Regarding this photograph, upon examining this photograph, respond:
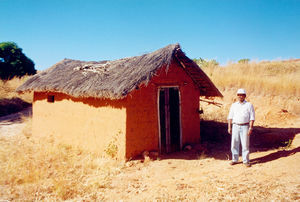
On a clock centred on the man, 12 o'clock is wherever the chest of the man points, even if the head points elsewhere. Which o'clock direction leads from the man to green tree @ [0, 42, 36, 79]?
The green tree is roughly at 4 o'clock from the man.

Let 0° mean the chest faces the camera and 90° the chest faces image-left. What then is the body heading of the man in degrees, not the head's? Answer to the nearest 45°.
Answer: approximately 0°

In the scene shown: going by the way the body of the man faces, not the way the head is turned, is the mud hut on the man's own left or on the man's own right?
on the man's own right

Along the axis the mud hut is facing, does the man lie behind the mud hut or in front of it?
in front

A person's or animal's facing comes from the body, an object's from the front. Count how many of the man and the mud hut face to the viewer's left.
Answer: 0

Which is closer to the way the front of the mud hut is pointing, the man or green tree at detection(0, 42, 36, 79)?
the man

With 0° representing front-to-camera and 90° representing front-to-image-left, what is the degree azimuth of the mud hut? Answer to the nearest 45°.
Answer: approximately 315°

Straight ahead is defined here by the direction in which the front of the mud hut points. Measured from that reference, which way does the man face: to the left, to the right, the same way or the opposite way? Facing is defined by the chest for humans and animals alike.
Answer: to the right

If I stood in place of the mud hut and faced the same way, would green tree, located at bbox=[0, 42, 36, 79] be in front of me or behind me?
behind
